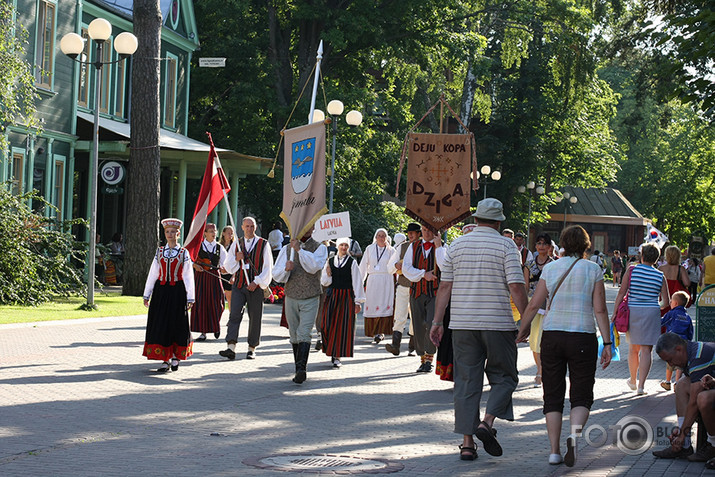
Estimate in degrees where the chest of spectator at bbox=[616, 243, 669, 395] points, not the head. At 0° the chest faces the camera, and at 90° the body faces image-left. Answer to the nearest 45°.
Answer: approximately 180°

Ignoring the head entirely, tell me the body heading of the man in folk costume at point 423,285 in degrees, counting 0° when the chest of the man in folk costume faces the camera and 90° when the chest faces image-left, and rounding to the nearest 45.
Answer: approximately 0°

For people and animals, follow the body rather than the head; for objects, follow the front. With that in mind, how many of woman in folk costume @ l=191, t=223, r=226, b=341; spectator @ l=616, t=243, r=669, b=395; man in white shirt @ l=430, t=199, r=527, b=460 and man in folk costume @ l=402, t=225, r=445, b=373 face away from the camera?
2

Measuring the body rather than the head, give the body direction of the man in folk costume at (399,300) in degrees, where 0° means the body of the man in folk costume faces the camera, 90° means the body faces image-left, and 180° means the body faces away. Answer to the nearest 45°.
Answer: approximately 0°

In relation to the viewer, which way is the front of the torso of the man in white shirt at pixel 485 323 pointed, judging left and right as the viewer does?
facing away from the viewer

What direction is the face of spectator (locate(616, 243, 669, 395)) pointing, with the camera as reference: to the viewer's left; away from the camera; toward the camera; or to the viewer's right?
away from the camera

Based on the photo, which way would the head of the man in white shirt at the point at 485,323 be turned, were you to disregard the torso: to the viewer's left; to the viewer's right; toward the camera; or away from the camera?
away from the camera
